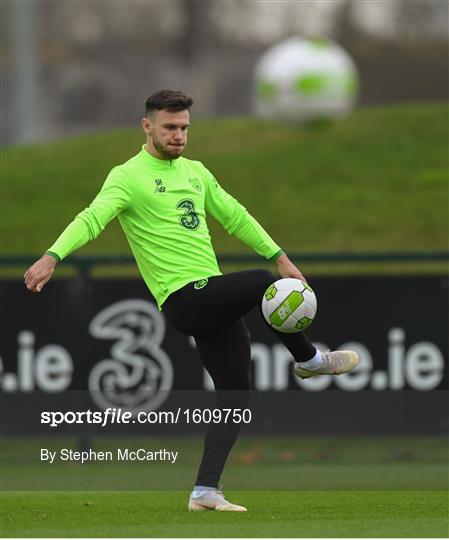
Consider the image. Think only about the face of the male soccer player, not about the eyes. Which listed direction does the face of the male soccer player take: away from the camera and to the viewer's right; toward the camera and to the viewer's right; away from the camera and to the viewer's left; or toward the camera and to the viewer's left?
toward the camera and to the viewer's right

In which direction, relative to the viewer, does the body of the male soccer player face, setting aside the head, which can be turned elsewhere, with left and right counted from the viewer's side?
facing the viewer and to the right of the viewer
